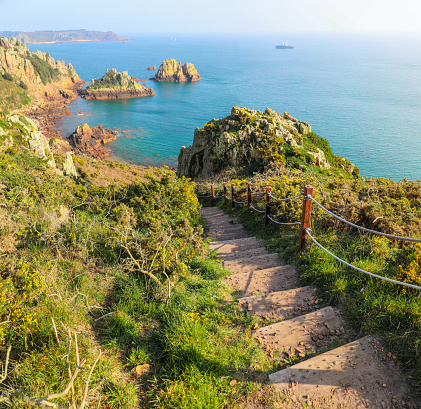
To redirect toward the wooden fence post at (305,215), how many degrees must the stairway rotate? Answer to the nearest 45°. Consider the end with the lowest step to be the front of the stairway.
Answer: approximately 45° to its right

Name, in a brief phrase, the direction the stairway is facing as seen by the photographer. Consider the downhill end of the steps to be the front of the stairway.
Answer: facing away from the viewer and to the left of the viewer

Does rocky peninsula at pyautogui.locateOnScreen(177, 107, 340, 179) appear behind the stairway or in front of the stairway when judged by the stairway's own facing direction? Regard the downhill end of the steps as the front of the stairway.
in front
